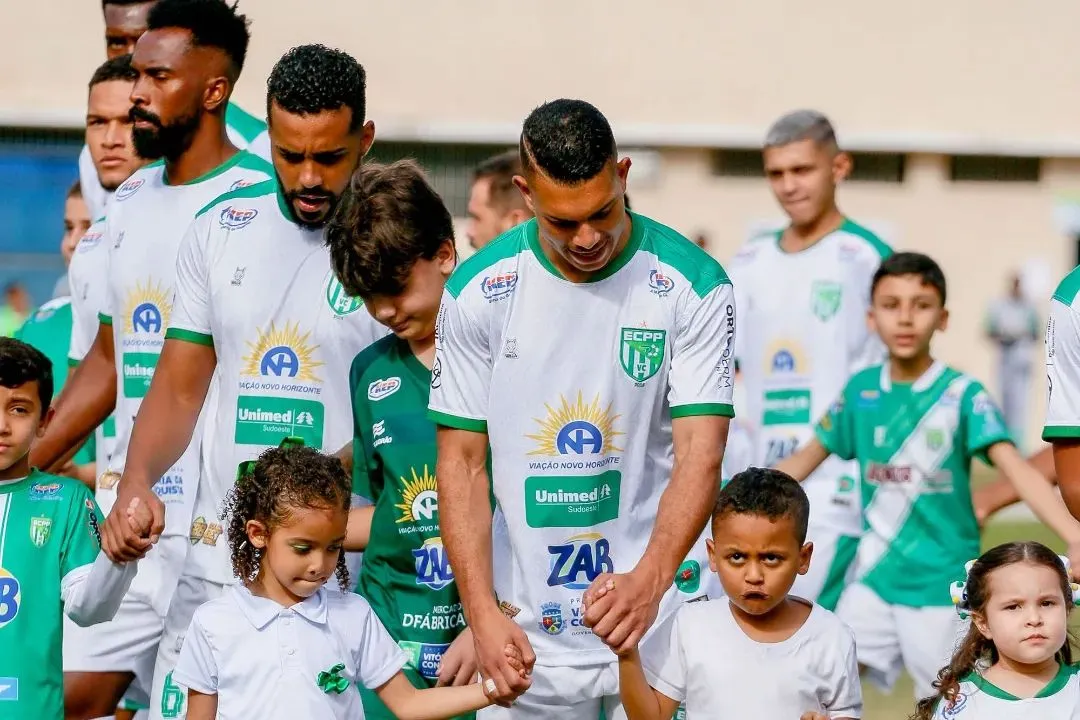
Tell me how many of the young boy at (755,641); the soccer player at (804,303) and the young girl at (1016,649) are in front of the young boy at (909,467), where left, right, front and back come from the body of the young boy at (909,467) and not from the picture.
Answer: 2

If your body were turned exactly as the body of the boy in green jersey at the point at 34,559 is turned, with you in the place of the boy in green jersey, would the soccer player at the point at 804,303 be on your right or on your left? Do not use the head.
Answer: on your left

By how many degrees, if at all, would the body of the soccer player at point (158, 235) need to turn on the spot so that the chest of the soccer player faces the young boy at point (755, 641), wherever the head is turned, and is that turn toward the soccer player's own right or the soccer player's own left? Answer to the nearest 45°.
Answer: approximately 90° to the soccer player's own left

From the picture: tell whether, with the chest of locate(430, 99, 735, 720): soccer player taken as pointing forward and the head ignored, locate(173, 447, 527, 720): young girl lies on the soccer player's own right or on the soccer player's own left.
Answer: on the soccer player's own right

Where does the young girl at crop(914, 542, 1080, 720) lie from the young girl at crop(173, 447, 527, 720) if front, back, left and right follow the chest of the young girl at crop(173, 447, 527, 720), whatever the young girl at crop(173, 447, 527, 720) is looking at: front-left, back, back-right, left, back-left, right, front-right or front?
left

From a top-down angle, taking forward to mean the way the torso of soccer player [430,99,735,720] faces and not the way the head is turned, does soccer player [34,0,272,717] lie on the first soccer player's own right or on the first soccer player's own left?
on the first soccer player's own right

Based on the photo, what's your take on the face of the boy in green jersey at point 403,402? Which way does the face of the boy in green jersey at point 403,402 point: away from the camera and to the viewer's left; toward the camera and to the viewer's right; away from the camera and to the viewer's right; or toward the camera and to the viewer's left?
toward the camera and to the viewer's right

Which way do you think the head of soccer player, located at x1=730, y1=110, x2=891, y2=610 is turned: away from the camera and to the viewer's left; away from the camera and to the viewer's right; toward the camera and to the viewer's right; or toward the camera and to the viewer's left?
toward the camera and to the viewer's left

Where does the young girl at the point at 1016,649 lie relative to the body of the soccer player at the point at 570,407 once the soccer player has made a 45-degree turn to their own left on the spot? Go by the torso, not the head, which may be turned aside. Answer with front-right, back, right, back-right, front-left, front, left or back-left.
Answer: front-left

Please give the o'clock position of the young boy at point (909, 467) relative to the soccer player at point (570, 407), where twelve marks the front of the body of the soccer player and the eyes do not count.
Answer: The young boy is roughly at 7 o'clock from the soccer player.
